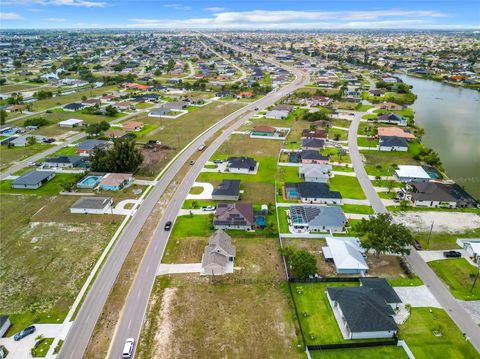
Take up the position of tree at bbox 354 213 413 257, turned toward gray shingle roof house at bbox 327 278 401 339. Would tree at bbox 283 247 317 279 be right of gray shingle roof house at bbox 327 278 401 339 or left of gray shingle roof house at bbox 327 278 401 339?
right
